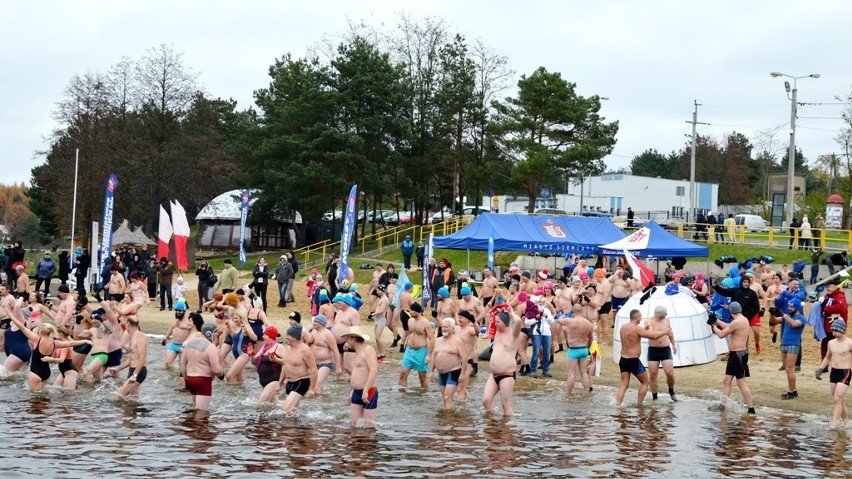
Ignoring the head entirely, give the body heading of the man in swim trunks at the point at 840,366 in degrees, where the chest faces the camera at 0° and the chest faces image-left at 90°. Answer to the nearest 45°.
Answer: approximately 45°

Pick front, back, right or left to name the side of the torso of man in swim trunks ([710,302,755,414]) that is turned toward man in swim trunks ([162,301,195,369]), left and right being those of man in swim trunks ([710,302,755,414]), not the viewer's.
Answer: front

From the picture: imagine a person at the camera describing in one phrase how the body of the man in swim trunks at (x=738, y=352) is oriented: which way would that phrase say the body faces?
to the viewer's left

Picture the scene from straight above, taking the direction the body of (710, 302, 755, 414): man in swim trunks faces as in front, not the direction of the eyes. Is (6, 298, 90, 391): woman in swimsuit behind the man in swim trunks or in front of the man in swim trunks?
in front

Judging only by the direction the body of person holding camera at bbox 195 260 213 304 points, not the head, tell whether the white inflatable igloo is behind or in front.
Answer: in front

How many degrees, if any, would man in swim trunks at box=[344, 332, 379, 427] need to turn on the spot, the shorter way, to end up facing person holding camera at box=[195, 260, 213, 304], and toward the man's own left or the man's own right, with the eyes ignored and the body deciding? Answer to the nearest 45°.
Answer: approximately 135° to the man's own right

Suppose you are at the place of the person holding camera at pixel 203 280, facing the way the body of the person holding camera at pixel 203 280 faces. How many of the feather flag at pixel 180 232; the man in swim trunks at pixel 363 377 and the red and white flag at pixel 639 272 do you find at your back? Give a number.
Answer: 1

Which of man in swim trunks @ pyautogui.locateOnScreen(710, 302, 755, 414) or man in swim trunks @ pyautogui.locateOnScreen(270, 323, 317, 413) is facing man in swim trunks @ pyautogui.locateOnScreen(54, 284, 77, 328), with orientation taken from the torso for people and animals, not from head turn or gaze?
man in swim trunks @ pyautogui.locateOnScreen(710, 302, 755, 414)

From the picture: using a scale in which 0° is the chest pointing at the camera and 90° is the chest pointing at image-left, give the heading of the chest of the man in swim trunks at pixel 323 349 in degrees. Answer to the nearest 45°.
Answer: approximately 45°
